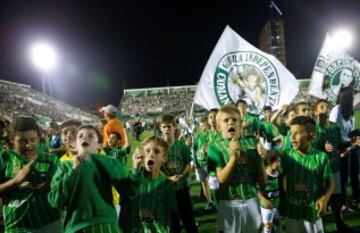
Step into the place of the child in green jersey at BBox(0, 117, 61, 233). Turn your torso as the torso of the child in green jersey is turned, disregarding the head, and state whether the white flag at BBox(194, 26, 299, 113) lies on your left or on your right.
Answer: on your left

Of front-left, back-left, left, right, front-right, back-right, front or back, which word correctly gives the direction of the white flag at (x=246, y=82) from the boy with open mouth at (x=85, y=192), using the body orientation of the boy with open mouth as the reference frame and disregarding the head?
back-left

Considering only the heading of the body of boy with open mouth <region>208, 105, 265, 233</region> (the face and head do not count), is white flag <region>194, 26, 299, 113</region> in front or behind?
behind

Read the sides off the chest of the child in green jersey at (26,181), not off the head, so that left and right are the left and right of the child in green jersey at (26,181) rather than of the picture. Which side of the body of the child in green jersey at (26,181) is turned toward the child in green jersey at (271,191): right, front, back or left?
left

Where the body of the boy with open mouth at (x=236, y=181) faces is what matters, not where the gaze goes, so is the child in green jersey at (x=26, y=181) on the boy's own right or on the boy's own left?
on the boy's own right

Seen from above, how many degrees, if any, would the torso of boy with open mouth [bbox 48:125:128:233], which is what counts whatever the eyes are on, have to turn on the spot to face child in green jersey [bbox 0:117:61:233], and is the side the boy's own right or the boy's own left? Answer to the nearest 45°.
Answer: approximately 135° to the boy's own right

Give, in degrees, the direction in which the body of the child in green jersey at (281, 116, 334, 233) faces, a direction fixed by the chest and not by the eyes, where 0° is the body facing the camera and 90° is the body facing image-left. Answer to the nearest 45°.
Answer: approximately 45°

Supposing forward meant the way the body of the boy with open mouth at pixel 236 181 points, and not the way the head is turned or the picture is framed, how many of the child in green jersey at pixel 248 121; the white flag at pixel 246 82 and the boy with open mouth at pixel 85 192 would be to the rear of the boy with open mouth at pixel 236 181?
2
